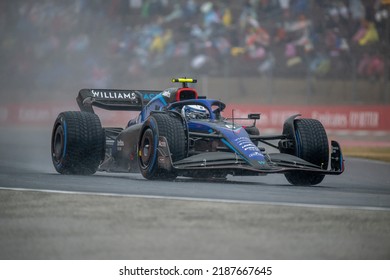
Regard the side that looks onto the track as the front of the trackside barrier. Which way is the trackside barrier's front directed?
toward the camera

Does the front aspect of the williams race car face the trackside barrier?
no

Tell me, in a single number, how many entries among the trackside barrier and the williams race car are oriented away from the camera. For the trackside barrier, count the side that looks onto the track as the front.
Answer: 0

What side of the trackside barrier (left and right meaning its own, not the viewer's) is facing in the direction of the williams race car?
front

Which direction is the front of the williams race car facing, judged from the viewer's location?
facing the viewer and to the right of the viewer
